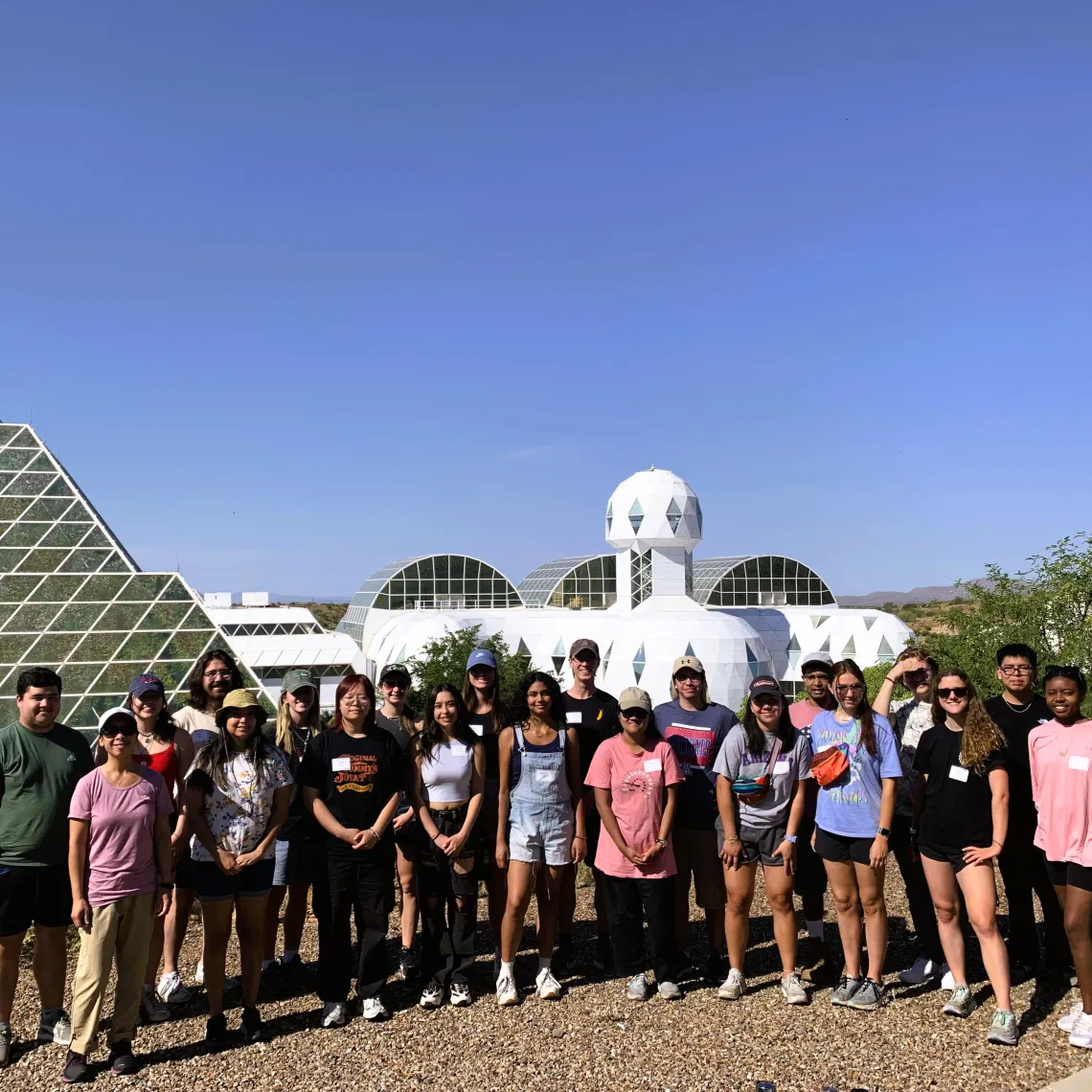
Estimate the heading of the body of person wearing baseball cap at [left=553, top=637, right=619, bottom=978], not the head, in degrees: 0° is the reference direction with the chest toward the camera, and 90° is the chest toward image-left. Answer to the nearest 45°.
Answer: approximately 0°

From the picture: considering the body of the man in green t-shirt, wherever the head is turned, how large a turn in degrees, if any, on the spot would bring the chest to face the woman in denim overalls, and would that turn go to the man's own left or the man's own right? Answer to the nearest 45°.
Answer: approximately 90° to the man's own left

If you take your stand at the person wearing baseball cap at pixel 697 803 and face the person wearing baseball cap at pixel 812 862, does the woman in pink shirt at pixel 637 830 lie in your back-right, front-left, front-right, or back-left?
back-right

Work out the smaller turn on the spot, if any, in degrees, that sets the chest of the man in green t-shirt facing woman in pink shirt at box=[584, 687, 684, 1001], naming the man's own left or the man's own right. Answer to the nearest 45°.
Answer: approximately 90° to the man's own left

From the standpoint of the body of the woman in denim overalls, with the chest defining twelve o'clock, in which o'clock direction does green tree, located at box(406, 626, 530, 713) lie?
The green tree is roughly at 6 o'clock from the woman in denim overalls.

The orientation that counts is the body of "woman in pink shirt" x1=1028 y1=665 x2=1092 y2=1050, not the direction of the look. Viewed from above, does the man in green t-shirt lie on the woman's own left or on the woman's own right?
on the woman's own right

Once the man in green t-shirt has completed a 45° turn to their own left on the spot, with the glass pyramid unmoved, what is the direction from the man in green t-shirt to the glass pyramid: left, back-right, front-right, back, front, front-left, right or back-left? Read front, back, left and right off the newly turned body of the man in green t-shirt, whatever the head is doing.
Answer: back-left

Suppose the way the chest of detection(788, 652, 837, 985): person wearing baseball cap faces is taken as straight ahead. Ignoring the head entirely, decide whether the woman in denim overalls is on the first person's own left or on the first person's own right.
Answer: on the first person's own right
